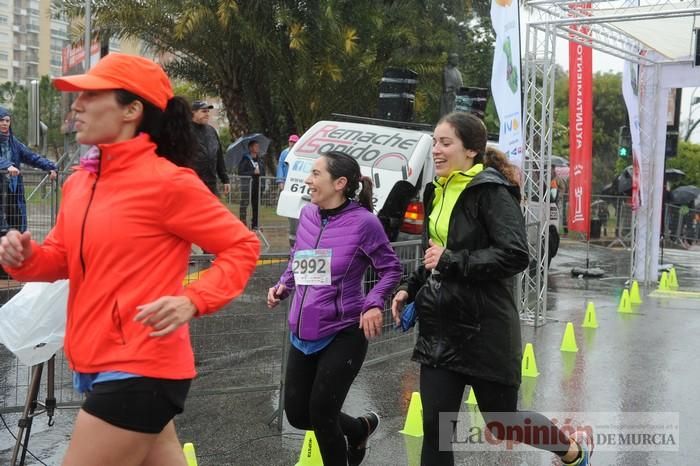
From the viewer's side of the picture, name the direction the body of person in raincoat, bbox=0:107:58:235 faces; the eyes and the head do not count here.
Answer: toward the camera

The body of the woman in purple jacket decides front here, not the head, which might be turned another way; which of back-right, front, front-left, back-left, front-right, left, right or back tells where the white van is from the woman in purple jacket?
back-right

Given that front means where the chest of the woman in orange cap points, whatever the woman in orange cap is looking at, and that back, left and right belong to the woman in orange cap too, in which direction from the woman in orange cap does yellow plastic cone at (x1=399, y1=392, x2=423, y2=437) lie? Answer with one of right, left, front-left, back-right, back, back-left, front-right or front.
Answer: back

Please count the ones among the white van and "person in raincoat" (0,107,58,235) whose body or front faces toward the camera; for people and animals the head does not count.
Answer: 1

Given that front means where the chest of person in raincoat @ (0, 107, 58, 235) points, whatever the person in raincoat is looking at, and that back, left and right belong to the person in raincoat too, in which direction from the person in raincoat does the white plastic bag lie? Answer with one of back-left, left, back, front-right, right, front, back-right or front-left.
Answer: front

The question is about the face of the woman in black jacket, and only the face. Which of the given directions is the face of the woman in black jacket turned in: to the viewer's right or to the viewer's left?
to the viewer's left

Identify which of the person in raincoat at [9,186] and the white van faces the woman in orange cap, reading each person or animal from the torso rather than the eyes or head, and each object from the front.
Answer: the person in raincoat

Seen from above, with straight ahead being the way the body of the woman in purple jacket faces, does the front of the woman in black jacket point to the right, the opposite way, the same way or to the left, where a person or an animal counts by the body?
the same way

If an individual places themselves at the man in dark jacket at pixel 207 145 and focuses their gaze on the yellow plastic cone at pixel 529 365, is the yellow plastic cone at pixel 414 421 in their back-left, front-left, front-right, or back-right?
front-right

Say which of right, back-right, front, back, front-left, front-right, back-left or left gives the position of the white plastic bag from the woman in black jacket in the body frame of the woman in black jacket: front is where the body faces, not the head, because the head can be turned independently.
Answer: front-right

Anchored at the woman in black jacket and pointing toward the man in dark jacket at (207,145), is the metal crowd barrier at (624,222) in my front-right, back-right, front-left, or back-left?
front-right

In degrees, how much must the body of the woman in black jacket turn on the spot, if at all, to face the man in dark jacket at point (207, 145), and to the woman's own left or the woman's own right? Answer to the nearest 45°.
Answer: approximately 90° to the woman's own right

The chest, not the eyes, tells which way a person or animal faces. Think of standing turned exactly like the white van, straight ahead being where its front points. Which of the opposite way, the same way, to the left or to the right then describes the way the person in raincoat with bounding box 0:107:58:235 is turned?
the opposite way

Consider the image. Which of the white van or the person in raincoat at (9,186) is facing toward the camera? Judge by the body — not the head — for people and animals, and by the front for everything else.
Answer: the person in raincoat

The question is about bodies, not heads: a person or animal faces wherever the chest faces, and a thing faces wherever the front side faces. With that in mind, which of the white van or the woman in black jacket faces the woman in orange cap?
the woman in black jacket

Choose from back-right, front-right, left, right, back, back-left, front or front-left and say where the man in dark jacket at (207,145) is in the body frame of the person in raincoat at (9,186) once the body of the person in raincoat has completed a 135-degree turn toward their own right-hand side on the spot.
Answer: back-right

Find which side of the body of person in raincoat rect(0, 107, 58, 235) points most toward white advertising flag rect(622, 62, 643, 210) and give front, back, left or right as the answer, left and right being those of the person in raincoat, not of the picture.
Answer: left

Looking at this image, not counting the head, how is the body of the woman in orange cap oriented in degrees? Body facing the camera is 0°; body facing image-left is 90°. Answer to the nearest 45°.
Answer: approximately 45°
